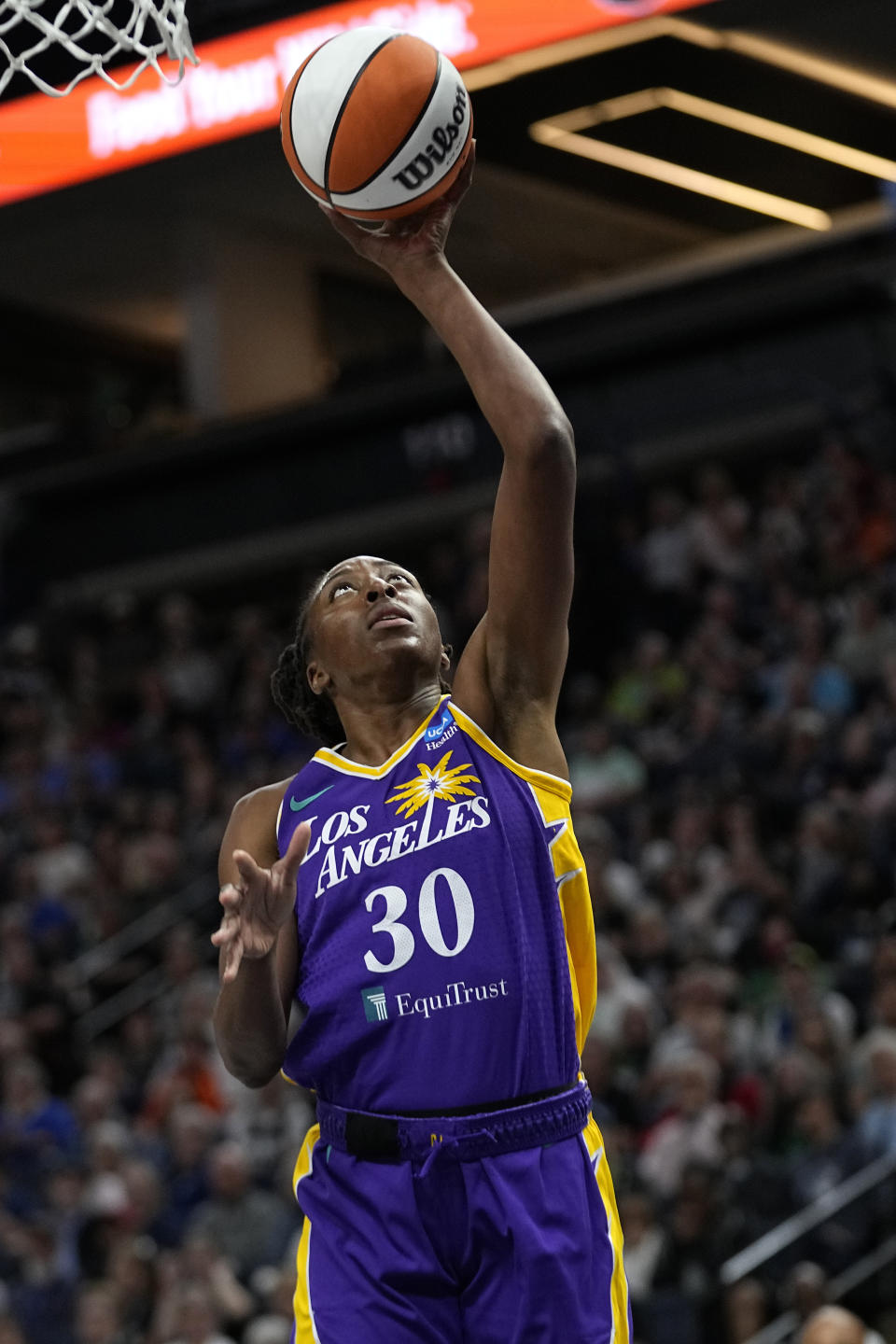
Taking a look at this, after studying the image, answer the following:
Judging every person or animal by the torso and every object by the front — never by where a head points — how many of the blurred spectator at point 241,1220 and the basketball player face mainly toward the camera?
2

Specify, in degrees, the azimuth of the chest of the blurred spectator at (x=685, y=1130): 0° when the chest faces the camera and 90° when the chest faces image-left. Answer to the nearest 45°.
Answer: approximately 45°

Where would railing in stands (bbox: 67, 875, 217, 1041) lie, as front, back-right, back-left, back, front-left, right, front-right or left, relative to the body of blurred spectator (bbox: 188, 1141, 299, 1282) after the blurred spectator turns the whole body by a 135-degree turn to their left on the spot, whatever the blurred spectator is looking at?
front-left

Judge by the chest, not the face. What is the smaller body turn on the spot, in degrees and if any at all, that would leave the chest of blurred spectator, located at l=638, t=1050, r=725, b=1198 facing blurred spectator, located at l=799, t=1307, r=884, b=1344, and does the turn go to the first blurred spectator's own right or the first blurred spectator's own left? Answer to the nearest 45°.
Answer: approximately 45° to the first blurred spectator's own left

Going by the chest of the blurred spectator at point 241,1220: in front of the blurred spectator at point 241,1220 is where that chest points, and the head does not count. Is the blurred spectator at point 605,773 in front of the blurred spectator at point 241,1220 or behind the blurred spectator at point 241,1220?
behind

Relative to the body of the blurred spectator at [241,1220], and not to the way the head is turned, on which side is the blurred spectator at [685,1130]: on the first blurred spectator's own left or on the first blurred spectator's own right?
on the first blurred spectator's own left

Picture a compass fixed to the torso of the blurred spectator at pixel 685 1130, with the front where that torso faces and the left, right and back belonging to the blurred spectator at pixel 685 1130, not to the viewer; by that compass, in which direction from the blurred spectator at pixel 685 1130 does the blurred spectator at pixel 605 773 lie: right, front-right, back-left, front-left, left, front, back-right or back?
back-right

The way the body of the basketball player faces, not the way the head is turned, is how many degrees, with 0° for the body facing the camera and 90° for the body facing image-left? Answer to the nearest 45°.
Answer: approximately 0°
